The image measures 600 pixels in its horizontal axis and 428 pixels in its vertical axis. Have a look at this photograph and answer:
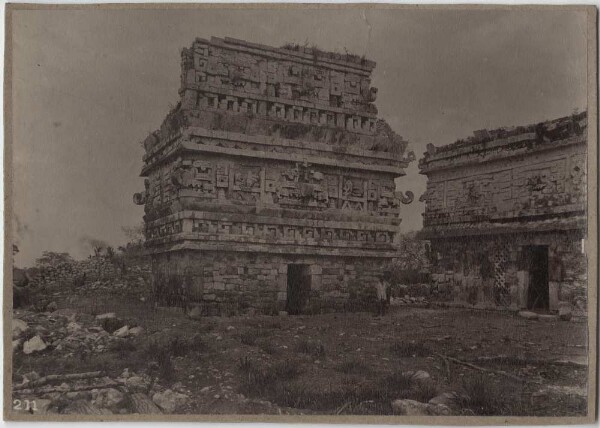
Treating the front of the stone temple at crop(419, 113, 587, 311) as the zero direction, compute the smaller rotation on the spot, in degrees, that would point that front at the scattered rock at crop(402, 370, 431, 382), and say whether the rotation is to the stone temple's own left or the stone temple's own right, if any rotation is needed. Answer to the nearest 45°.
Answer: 0° — it already faces it

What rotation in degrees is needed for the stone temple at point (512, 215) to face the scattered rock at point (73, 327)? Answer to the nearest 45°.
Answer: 0° — it already faces it

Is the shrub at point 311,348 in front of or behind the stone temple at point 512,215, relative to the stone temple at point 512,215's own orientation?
in front

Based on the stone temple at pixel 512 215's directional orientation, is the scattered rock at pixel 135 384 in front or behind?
in front

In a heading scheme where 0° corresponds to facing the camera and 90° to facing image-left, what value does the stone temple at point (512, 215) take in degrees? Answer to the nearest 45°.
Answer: approximately 45°

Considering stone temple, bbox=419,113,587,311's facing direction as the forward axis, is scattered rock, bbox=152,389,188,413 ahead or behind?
ahead

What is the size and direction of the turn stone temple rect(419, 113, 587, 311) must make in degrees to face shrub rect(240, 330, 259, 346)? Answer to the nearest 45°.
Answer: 0° — it already faces it

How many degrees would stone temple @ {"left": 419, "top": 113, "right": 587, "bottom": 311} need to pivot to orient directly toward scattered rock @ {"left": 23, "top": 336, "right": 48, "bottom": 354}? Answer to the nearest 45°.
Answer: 0° — it already faces it
